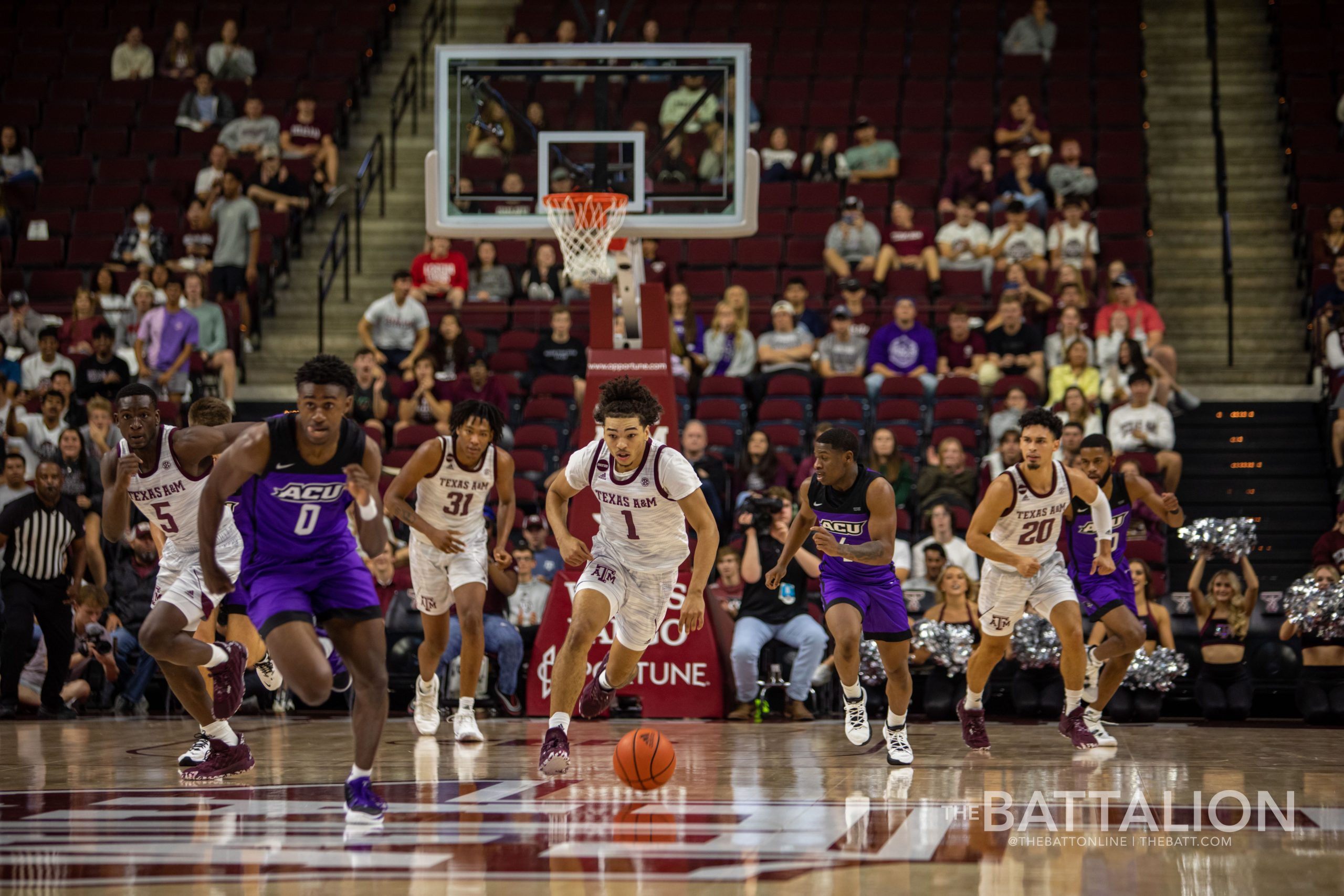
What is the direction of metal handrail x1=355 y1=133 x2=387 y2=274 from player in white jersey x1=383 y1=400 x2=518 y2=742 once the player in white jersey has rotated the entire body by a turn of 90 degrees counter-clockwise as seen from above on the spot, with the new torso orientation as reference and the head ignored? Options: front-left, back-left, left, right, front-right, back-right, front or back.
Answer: left

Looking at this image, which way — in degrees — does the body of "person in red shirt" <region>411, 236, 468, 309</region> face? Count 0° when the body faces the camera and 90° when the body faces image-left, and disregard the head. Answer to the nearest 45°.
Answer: approximately 0°

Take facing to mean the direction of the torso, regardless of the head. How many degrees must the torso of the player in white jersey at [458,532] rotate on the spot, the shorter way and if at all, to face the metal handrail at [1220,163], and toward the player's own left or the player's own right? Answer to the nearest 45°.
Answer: approximately 135° to the player's own left

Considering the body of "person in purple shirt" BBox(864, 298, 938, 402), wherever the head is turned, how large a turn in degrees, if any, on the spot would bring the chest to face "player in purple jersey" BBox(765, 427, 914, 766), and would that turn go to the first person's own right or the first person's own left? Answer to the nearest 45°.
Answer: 0° — they already face them

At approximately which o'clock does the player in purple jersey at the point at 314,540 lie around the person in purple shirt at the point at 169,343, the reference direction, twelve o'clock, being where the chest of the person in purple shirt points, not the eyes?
The player in purple jersey is roughly at 12 o'clock from the person in purple shirt.

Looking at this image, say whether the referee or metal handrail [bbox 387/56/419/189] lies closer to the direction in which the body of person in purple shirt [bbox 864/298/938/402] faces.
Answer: the referee

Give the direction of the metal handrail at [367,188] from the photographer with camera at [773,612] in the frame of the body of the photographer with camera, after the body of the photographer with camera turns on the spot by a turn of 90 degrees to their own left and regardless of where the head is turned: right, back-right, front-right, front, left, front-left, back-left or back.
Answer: back-left

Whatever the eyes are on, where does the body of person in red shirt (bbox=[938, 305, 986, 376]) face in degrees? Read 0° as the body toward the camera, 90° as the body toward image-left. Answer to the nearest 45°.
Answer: approximately 0°

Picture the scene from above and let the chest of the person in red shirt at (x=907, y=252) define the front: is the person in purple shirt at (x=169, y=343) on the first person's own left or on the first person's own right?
on the first person's own right
